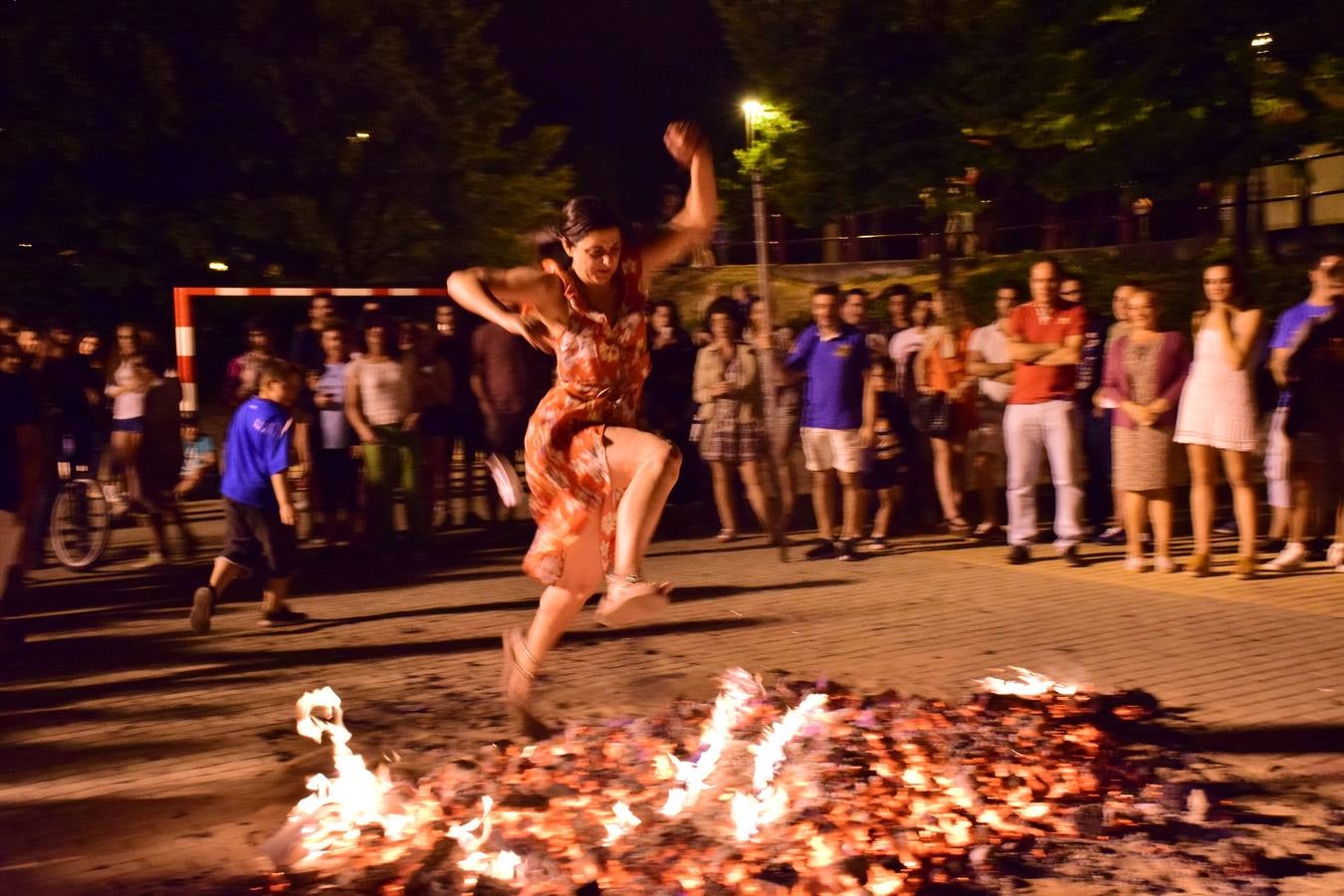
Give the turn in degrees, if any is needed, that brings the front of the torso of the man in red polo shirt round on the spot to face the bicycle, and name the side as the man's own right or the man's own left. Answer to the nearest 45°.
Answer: approximately 90° to the man's own right

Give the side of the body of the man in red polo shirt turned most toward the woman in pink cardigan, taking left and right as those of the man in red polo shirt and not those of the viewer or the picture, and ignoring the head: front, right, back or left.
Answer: left

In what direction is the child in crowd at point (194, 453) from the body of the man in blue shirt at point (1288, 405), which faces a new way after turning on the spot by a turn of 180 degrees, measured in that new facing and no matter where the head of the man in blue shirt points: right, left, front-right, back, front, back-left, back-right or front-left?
back-left

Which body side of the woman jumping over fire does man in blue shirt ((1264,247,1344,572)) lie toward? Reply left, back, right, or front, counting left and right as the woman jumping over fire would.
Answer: left

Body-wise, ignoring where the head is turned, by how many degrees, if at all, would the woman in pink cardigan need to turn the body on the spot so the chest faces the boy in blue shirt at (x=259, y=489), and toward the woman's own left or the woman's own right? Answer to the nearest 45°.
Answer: approximately 45° to the woman's own right

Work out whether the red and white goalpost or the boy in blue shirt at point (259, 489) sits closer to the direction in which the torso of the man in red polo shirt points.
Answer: the boy in blue shirt

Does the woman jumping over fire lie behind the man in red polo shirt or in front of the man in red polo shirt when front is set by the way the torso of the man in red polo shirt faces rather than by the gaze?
in front

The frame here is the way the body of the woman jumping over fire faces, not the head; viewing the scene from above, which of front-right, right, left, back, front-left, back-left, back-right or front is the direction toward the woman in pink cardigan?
left

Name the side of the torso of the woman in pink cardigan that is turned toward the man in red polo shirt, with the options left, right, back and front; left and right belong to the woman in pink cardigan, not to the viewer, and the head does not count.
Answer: right

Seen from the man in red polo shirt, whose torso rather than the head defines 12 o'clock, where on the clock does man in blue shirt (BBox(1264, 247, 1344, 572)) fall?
The man in blue shirt is roughly at 9 o'clock from the man in red polo shirt.

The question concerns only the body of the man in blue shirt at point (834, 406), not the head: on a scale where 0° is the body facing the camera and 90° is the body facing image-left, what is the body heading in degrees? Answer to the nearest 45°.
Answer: approximately 0°
